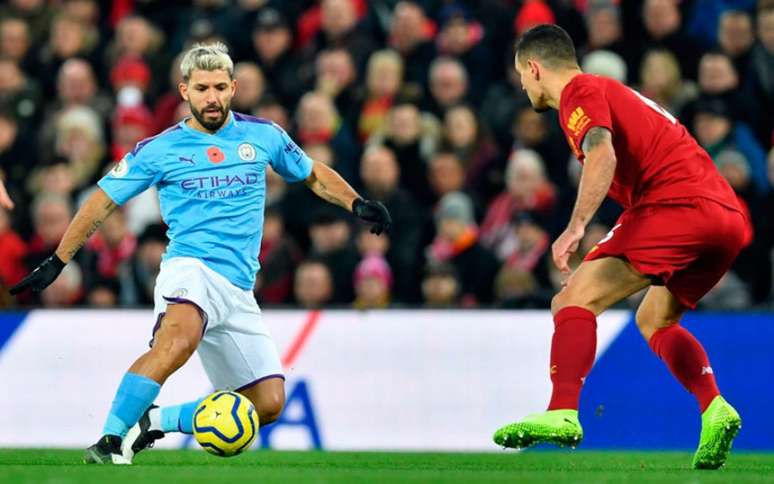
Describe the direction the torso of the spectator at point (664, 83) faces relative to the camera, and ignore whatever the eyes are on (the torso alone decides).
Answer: toward the camera

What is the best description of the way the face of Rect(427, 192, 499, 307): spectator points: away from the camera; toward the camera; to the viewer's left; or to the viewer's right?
toward the camera

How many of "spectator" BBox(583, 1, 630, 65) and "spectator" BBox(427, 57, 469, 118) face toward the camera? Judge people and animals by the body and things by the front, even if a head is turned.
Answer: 2

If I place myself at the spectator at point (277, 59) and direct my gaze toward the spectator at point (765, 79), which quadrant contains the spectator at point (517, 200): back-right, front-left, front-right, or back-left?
front-right

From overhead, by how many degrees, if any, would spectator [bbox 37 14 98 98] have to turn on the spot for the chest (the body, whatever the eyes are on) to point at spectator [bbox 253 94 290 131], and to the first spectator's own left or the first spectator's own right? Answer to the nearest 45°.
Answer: approximately 45° to the first spectator's own left

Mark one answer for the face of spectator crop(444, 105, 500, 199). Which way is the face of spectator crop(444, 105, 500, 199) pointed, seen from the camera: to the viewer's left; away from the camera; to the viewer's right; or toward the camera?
toward the camera

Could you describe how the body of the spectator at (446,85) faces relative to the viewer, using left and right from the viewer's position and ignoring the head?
facing the viewer

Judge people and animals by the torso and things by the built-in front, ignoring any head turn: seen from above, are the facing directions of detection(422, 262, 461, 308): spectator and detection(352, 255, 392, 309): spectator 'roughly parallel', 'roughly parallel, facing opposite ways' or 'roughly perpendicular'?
roughly parallel

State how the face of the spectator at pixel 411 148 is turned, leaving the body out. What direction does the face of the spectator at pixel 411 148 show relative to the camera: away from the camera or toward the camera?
toward the camera

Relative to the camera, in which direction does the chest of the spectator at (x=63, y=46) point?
toward the camera

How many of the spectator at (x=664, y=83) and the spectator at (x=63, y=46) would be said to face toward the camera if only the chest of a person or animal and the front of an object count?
2

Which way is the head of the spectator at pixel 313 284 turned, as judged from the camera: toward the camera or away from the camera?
toward the camera

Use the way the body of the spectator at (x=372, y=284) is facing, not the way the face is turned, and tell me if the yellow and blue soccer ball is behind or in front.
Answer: in front
